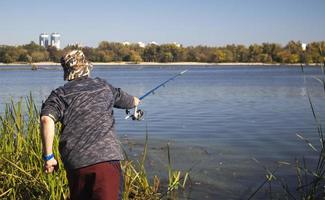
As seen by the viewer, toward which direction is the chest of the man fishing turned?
away from the camera
